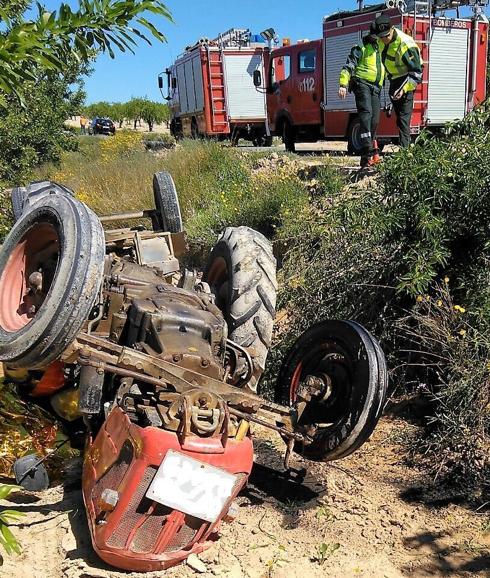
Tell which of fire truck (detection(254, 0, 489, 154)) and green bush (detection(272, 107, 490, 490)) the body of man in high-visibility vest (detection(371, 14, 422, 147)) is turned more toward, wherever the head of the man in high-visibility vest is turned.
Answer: the green bush

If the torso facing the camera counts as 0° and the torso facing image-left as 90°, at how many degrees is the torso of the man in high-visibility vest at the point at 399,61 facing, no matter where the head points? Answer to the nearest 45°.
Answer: approximately 45°

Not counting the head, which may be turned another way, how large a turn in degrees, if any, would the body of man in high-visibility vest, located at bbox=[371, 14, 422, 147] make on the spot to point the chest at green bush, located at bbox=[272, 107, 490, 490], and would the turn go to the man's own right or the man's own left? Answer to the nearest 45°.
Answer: approximately 45° to the man's own left

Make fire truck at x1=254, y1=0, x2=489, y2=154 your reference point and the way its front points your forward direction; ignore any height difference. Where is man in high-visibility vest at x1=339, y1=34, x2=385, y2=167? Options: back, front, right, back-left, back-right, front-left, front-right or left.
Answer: back-left

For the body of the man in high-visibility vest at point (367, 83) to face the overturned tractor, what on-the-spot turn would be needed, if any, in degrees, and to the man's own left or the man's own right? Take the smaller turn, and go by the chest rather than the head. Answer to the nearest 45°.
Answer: approximately 45° to the man's own right

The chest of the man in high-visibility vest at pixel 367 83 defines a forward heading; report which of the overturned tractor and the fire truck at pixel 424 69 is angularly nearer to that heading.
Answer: the overturned tractor
